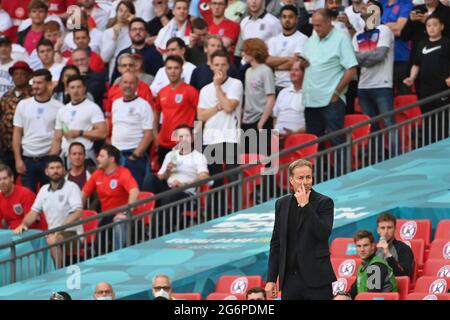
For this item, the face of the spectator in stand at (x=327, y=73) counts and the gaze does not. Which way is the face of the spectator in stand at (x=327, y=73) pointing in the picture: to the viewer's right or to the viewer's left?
to the viewer's left

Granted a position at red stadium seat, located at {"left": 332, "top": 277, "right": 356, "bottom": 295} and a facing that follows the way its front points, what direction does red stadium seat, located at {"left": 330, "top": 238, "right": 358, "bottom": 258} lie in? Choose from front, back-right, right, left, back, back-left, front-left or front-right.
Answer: back-right

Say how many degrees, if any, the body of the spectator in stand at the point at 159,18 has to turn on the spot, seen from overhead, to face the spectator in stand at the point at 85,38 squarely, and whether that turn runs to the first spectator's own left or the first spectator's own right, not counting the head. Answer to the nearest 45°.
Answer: approximately 45° to the first spectator's own right

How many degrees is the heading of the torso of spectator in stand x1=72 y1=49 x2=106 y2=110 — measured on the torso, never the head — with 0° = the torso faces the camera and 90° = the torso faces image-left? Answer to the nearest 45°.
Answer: approximately 45°
